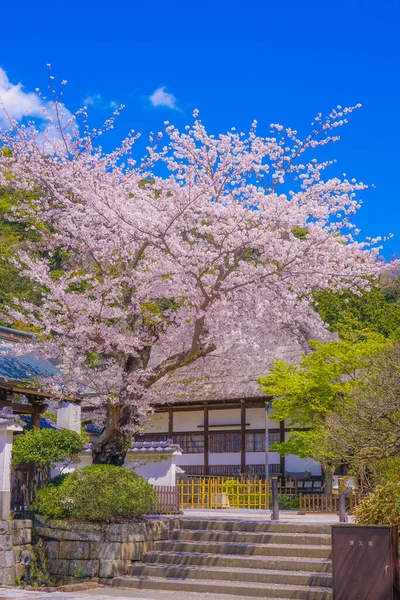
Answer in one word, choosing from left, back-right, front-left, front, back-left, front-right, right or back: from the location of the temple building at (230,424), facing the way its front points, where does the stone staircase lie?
front

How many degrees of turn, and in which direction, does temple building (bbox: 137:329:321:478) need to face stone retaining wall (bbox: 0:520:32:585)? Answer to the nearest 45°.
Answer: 0° — it already faces it

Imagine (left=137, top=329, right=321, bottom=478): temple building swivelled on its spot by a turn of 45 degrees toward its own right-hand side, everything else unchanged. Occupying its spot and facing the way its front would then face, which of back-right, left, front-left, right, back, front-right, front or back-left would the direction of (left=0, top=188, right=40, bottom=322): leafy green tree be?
right

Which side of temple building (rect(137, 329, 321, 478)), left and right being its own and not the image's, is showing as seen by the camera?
front

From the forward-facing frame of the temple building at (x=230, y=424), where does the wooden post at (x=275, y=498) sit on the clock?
The wooden post is roughly at 12 o'clock from the temple building.

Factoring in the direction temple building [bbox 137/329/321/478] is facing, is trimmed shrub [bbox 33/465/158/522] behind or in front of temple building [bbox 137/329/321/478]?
in front

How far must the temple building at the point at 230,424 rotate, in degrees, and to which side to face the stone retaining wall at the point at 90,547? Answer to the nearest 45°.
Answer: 0° — it already faces it
